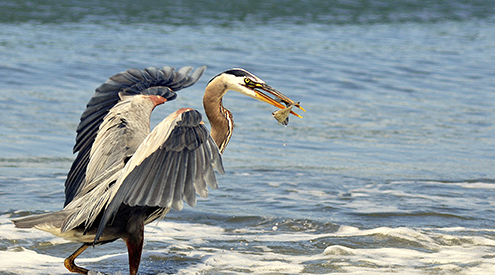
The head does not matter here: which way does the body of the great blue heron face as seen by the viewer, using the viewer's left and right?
facing to the right of the viewer
